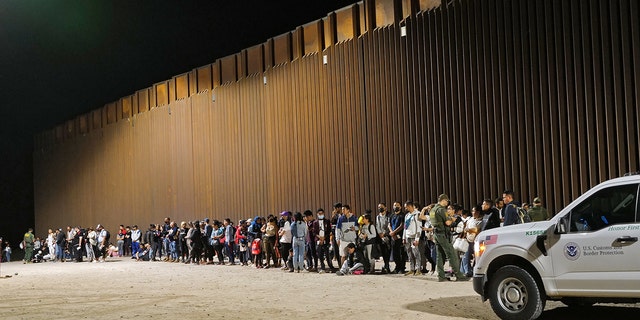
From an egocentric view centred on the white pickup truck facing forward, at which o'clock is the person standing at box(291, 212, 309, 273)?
The person standing is roughly at 2 o'clock from the white pickup truck.

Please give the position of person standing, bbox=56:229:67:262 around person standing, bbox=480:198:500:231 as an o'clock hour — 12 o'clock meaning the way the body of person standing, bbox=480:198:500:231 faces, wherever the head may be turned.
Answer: person standing, bbox=56:229:67:262 is roughly at 1 o'clock from person standing, bbox=480:198:500:231.

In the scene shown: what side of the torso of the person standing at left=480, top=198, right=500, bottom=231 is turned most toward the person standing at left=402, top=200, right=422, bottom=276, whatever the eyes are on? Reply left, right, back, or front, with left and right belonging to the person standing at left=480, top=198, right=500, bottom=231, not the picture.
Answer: front

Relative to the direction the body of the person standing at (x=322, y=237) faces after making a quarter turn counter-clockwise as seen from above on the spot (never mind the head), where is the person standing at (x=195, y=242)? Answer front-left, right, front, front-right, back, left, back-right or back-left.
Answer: back-left

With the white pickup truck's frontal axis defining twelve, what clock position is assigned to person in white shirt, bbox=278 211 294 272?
The person in white shirt is roughly at 2 o'clock from the white pickup truck.

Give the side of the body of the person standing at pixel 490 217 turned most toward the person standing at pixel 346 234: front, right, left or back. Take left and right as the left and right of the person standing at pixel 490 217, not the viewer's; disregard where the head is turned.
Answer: right

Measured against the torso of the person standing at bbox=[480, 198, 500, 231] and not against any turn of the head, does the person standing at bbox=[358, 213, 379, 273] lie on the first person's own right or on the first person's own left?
on the first person's own right

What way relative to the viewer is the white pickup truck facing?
to the viewer's left
